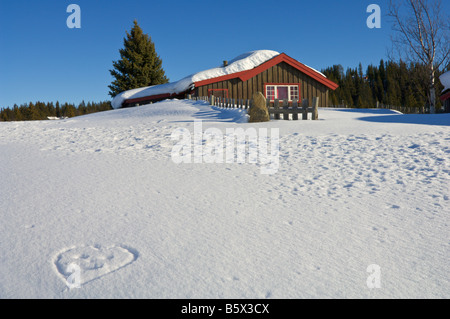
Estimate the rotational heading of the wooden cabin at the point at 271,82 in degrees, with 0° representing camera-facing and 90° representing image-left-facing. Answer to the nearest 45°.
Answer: approximately 0°

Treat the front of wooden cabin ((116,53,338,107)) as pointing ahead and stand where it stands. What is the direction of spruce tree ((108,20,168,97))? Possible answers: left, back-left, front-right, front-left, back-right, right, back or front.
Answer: back-right
